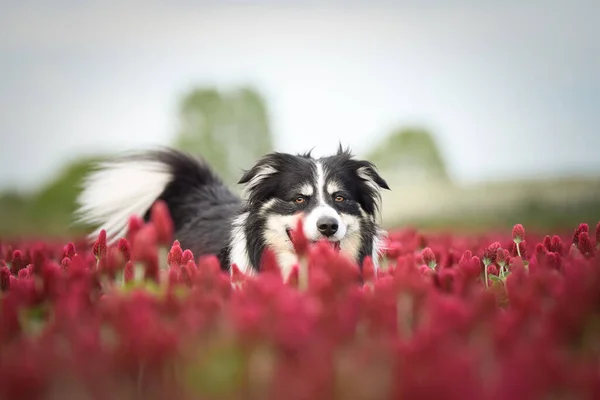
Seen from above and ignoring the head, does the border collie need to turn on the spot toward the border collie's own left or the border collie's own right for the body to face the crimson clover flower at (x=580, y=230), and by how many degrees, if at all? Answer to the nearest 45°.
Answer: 0° — it already faces it

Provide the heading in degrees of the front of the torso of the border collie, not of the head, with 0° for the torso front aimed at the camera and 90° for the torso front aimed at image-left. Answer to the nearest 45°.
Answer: approximately 315°

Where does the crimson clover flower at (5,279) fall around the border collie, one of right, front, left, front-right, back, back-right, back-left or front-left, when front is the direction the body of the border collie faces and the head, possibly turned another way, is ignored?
right

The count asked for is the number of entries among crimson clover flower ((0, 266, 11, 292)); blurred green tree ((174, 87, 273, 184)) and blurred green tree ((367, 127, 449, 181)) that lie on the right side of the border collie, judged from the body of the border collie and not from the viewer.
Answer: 1

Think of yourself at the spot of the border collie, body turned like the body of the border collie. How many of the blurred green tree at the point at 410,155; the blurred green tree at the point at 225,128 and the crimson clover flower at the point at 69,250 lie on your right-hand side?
1

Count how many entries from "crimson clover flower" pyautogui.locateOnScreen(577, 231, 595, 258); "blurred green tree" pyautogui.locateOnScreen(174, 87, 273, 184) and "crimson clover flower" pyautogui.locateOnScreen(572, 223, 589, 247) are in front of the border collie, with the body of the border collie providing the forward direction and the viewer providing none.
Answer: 2

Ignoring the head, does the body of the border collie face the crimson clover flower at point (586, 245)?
yes

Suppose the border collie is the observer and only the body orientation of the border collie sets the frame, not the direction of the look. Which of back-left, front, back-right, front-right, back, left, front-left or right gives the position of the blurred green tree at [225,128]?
back-left

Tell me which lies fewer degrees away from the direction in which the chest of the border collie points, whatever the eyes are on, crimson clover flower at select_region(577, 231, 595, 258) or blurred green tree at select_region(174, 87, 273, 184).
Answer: the crimson clover flower

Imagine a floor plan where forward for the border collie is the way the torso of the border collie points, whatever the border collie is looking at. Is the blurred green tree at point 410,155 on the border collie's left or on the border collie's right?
on the border collie's left
